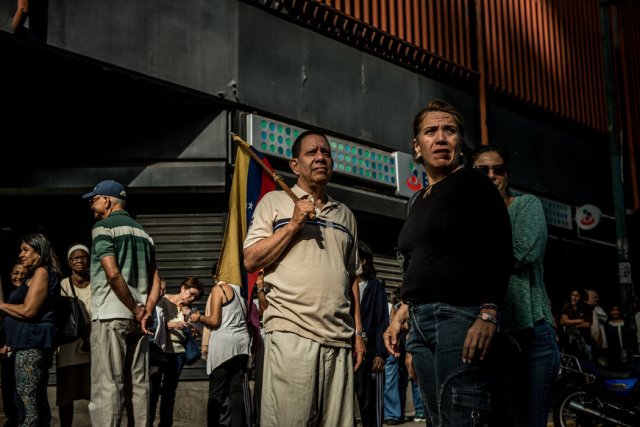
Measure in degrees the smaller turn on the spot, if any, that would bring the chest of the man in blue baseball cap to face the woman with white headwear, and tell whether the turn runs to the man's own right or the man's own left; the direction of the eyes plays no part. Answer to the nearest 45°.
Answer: approximately 45° to the man's own right

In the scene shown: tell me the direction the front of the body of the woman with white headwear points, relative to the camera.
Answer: toward the camera

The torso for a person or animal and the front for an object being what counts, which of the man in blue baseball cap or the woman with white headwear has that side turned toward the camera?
the woman with white headwear

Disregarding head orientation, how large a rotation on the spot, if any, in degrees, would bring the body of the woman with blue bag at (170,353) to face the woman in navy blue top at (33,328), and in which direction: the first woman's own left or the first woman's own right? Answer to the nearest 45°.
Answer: approximately 90° to the first woman's own right

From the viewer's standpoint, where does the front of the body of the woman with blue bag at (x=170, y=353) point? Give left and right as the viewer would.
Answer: facing the viewer and to the right of the viewer

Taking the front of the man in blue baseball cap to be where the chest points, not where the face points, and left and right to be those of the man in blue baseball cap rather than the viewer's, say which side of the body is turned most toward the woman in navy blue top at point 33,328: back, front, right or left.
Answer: front

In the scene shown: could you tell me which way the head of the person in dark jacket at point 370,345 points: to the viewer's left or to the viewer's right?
to the viewer's left

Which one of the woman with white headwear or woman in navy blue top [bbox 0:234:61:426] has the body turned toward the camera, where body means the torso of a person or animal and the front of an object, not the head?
the woman with white headwear
